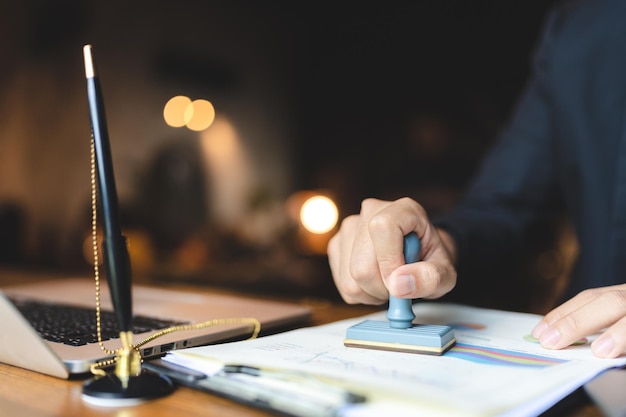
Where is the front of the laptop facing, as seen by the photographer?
facing away from the viewer and to the right of the viewer
